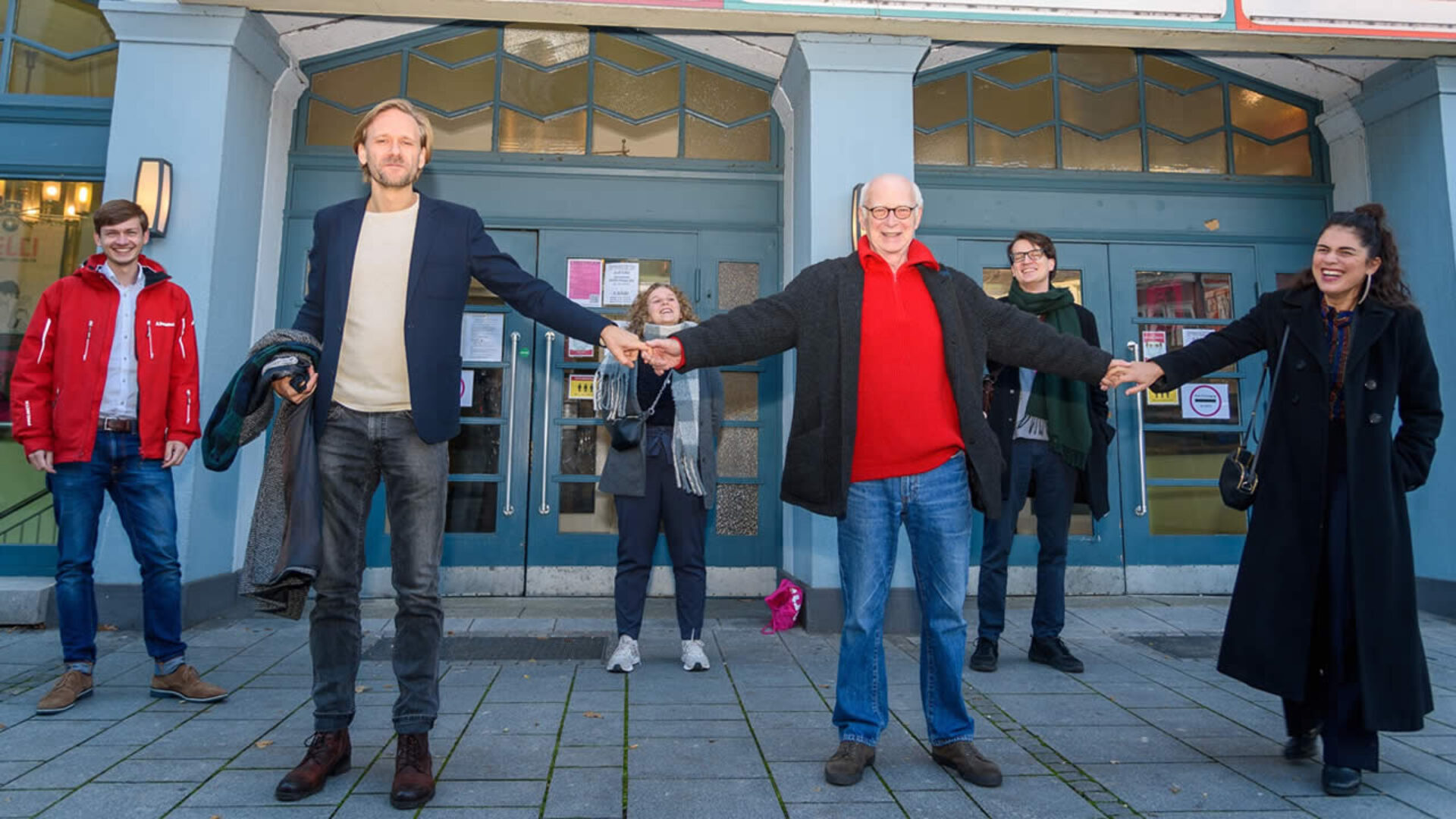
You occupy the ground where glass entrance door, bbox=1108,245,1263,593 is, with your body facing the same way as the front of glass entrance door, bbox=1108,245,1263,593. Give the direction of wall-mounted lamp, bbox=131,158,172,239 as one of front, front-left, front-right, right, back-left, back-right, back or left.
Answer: front-right

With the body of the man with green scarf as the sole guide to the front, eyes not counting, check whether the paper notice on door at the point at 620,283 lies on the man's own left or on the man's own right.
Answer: on the man's own right

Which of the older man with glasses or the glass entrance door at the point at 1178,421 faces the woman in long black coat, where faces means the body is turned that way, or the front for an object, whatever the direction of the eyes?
the glass entrance door

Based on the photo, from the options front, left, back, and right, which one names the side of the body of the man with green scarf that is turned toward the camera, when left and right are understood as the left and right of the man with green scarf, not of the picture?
front

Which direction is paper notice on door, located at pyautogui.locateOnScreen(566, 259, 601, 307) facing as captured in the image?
toward the camera

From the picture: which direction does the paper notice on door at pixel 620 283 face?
toward the camera

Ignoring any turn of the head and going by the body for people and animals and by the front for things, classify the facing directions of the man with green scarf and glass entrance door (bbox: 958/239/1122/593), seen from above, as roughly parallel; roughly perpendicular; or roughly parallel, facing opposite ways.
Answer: roughly parallel

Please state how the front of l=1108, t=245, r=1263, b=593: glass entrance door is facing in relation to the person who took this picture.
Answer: facing the viewer

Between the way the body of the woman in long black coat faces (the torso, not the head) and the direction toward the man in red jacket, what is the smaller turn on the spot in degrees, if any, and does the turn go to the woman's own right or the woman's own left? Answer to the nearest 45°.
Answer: approximately 45° to the woman's own right

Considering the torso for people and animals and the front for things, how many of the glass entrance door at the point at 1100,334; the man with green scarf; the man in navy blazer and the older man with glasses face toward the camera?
4

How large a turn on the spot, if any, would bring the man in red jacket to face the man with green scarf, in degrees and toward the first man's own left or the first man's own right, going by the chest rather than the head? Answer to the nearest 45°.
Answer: approximately 45° to the first man's own left

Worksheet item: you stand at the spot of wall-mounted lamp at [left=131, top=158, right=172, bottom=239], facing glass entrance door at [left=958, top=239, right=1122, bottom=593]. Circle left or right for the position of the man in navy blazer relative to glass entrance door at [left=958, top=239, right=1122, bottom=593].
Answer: right

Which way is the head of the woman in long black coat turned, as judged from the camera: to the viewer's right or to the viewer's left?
to the viewer's left

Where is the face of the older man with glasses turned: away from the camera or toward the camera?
toward the camera
